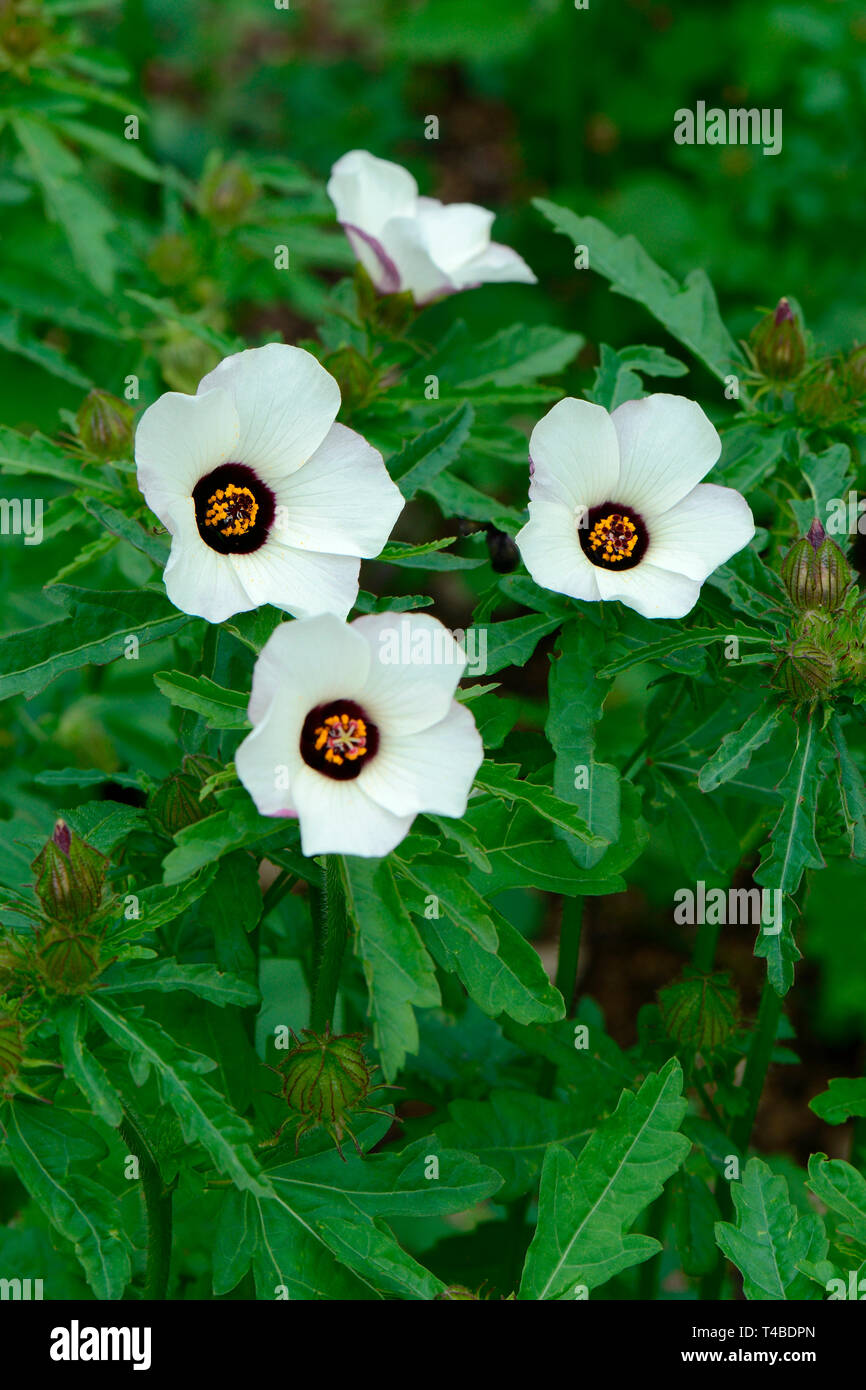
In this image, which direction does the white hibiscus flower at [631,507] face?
toward the camera

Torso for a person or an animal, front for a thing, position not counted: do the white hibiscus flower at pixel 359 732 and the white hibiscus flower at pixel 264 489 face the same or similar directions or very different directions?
same or similar directions

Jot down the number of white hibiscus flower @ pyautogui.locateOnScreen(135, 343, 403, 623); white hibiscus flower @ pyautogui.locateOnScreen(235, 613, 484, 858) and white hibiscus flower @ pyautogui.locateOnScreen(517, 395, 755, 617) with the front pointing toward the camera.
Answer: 3

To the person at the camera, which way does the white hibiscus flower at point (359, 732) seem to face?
facing the viewer

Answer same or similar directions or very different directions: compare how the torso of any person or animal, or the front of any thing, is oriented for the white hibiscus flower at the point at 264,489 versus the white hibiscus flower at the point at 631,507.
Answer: same or similar directions
